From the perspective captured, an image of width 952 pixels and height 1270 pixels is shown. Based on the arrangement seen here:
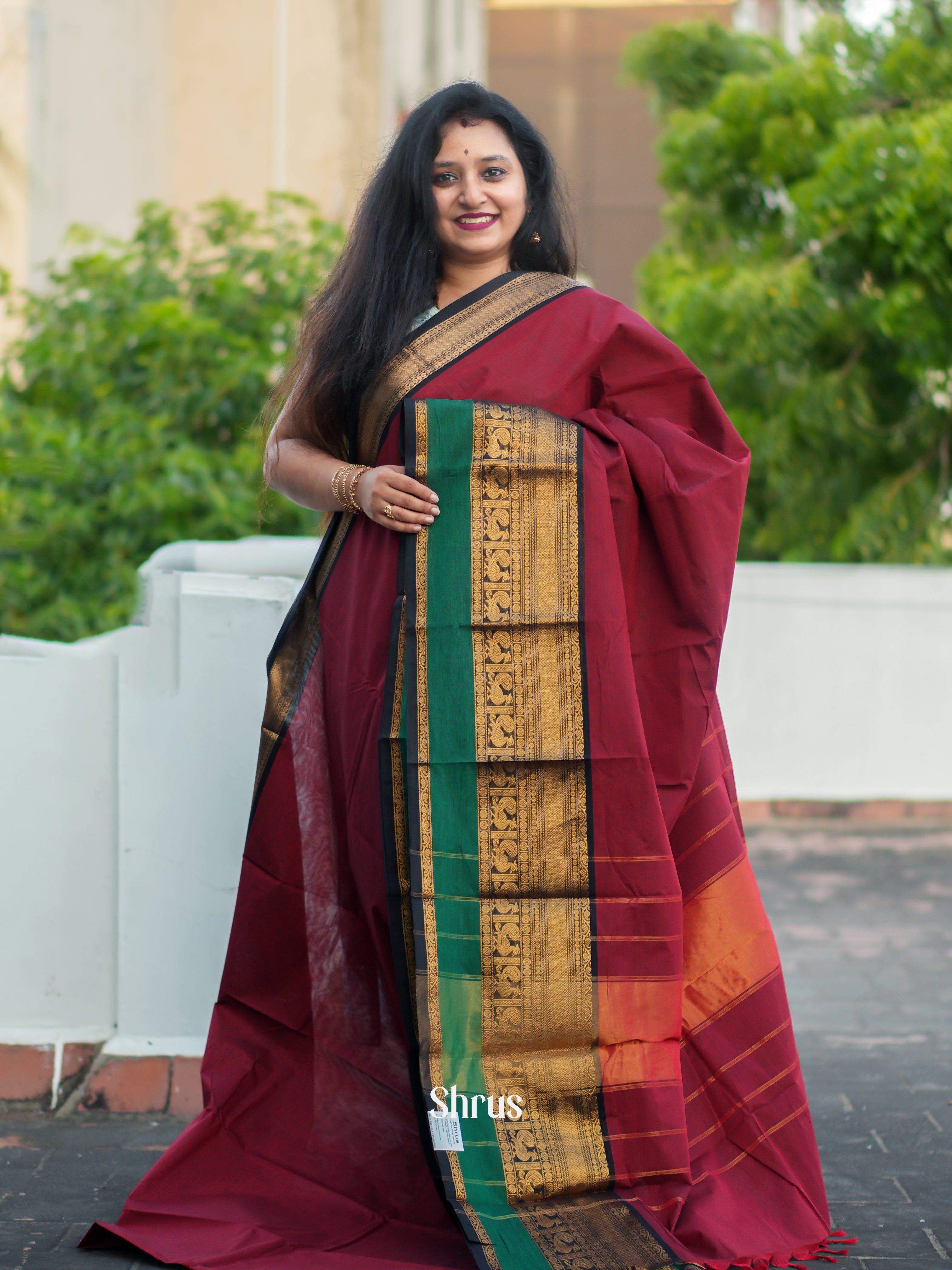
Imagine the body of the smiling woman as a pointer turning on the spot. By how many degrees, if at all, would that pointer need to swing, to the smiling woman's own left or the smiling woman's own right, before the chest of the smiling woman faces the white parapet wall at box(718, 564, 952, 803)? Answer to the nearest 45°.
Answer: approximately 180°

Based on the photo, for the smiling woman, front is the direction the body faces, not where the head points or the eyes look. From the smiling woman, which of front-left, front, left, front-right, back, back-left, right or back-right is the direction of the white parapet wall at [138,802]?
back-right

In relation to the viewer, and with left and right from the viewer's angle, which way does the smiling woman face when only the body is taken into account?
facing the viewer
